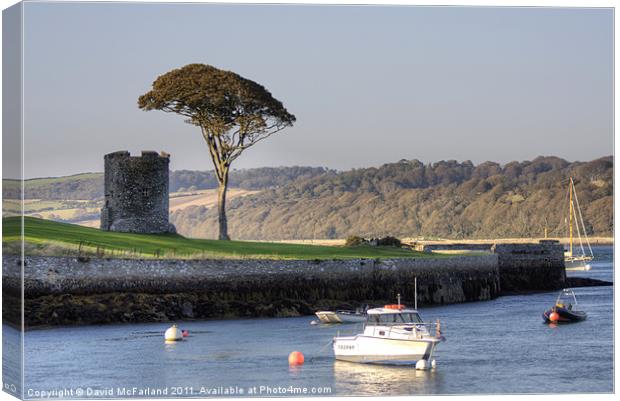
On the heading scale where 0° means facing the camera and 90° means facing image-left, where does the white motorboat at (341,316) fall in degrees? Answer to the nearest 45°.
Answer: approximately 90°

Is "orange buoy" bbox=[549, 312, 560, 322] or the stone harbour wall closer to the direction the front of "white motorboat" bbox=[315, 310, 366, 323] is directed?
the stone harbour wall

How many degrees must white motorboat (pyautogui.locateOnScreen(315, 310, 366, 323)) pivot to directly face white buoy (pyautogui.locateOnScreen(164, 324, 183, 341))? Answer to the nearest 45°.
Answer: approximately 45° to its left

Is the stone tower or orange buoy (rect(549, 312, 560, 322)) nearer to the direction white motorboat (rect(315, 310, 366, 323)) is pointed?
the stone tower

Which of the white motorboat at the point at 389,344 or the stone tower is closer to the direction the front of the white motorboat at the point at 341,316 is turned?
the stone tower

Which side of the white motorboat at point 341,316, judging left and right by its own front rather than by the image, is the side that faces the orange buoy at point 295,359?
left

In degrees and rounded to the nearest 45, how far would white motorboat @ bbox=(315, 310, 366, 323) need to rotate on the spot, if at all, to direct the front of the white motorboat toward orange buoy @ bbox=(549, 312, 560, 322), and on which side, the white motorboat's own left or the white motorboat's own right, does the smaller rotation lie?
approximately 180°

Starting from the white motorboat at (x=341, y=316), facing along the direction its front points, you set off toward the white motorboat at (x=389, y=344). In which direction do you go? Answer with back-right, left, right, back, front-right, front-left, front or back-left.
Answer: left
